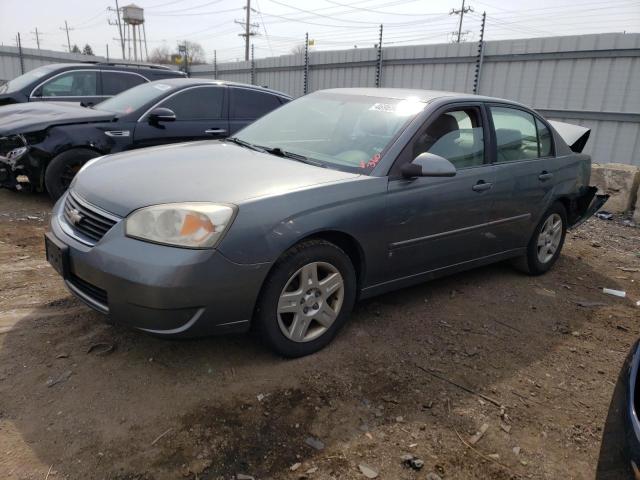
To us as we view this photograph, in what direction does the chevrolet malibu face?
facing the viewer and to the left of the viewer

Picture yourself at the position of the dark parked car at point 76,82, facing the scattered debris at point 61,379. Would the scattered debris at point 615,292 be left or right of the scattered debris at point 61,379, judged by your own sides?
left

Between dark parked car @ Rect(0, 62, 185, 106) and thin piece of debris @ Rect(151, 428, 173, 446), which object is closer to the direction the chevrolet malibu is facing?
the thin piece of debris

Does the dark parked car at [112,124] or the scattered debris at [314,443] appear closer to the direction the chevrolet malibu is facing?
the scattered debris

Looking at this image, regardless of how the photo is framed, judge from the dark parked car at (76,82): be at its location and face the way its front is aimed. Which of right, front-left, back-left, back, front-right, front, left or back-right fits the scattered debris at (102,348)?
left

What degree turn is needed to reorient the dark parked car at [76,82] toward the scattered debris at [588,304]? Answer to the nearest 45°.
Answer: approximately 135° to its left

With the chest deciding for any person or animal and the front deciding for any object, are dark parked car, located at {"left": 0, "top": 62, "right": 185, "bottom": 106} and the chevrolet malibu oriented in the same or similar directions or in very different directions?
same or similar directions

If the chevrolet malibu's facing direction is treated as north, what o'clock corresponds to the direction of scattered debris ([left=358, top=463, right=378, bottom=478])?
The scattered debris is roughly at 10 o'clock from the chevrolet malibu.

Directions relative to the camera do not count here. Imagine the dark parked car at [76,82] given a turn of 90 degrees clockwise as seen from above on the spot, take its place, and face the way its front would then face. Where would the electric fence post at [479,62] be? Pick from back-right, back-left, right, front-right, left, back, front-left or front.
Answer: right

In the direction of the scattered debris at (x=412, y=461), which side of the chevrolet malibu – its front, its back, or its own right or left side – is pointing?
left

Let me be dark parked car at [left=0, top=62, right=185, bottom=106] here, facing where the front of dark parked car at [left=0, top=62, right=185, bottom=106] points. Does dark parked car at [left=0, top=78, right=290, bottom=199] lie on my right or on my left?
on my left

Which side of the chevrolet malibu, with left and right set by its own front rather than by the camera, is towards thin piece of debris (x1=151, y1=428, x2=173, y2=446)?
front

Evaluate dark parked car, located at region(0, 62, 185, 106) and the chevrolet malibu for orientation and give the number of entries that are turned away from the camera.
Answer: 0

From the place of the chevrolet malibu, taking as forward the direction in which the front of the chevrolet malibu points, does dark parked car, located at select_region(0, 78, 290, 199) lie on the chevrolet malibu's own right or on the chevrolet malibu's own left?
on the chevrolet malibu's own right

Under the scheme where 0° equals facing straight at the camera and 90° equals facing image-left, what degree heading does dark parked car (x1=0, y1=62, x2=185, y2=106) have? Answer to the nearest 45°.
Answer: approximately 90°

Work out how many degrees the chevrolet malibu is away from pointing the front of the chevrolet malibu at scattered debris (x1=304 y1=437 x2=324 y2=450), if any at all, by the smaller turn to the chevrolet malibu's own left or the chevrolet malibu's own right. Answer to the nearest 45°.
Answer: approximately 45° to the chevrolet malibu's own left

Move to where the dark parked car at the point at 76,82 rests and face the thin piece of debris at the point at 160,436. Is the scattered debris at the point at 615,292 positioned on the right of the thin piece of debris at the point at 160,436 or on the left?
left
